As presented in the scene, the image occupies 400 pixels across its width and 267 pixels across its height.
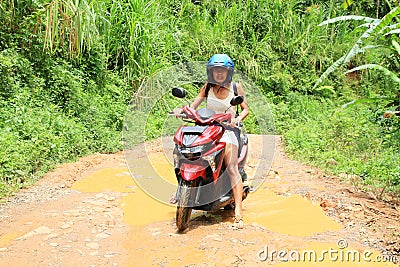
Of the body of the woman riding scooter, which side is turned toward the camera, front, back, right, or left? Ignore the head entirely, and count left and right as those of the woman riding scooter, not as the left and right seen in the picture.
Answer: front

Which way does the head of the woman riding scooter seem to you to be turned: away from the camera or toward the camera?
toward the camera
